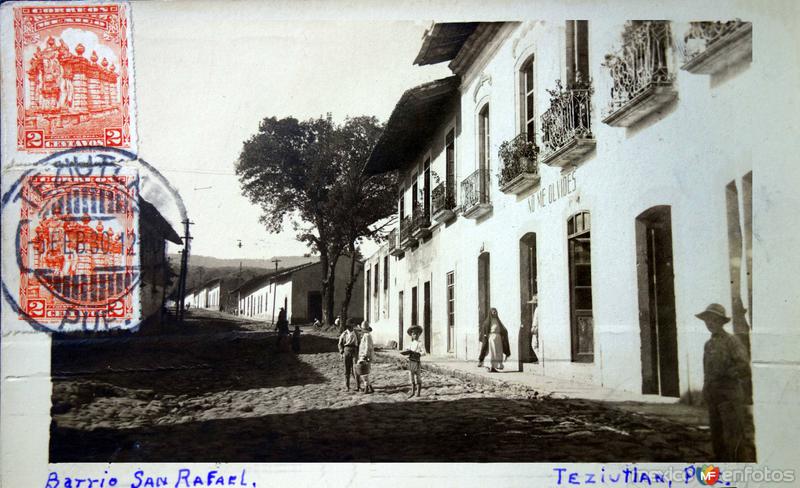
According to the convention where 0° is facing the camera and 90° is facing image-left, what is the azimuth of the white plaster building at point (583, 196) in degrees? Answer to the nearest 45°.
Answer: approximately 45°
